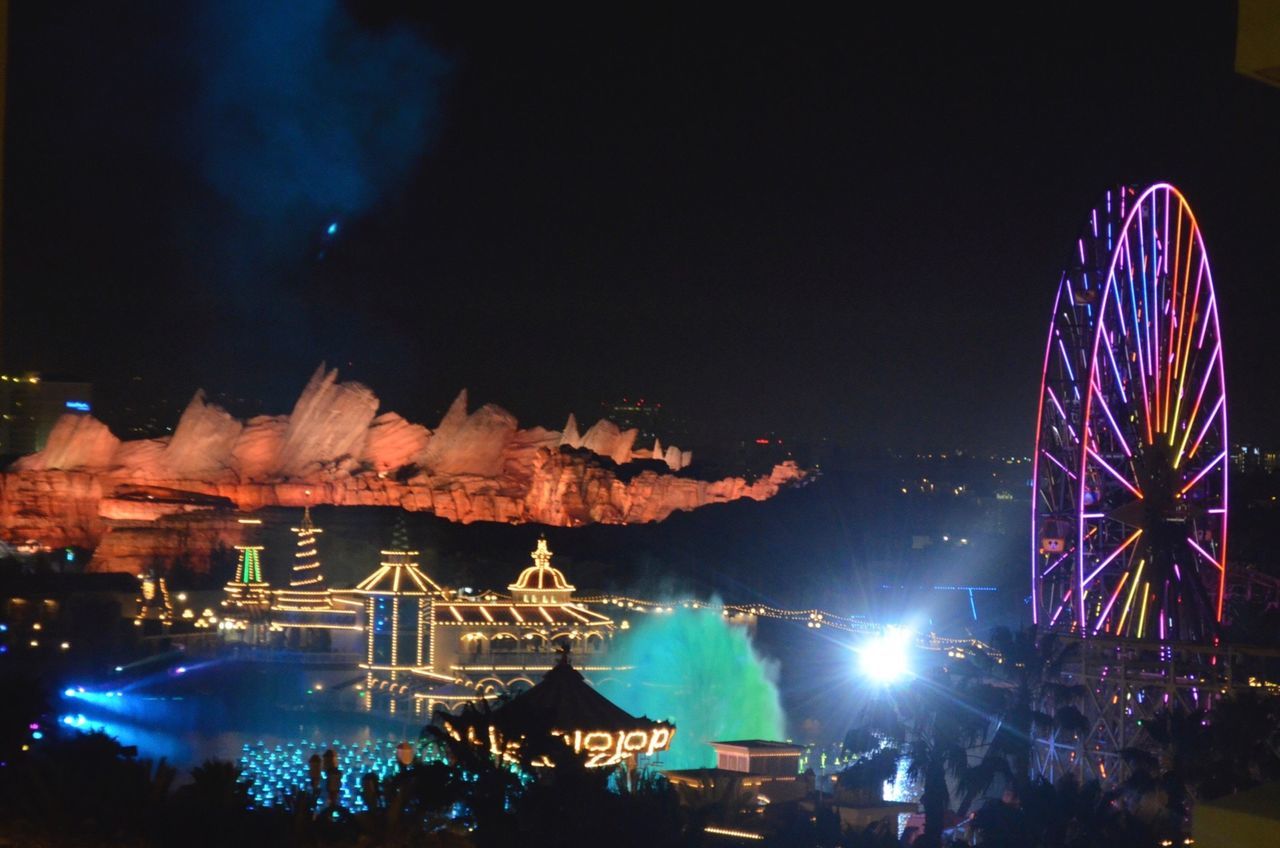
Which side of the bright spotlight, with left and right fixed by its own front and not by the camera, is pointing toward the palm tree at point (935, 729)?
front

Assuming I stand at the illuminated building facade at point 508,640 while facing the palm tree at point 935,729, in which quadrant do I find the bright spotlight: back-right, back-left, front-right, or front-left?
front-left

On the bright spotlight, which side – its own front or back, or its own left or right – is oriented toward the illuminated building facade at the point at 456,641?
right

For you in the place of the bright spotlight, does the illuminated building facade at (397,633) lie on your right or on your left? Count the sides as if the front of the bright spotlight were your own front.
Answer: on your right

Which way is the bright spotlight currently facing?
toward the camera

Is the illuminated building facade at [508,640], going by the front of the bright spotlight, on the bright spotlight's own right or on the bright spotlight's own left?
on the bright spotlight's own right

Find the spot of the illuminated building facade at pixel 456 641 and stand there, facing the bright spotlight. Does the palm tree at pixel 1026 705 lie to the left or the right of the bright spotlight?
right

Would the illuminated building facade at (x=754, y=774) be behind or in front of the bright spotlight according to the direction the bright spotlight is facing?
in front

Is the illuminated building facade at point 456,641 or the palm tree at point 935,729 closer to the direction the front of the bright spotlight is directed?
the palm tree

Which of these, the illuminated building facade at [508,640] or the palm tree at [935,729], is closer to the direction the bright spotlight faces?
the palm tree

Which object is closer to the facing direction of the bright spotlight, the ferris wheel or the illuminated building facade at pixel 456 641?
the ferris wheel
